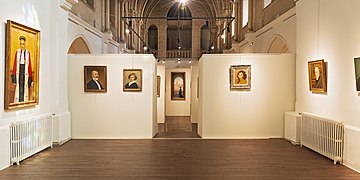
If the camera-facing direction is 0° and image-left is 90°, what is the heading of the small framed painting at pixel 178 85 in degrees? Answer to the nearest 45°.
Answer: approximately 0°

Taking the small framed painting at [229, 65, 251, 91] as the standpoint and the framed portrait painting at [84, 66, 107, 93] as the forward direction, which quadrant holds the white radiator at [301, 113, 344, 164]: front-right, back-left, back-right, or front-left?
back-left

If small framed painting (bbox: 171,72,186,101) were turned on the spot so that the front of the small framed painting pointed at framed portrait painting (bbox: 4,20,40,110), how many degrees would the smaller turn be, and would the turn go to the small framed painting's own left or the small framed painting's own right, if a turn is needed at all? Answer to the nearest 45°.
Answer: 0° — it already faces it

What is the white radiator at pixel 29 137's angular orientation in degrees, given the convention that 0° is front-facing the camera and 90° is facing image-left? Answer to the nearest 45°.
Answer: approximately 315°

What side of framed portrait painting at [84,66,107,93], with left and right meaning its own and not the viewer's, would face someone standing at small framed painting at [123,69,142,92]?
left

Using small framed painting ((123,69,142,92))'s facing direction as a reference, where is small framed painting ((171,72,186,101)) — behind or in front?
behind
